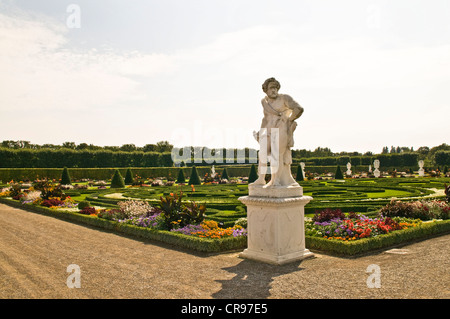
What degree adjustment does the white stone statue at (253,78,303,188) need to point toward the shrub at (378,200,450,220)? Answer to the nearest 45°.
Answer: approximately 135° to its left

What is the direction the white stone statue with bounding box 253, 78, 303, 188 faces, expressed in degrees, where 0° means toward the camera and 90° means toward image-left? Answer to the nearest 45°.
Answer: approximately 0°

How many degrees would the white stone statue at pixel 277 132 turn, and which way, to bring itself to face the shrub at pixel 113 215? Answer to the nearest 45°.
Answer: approximately 135° to its right

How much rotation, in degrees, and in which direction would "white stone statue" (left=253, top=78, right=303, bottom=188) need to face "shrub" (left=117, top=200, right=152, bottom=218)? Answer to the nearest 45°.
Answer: approximately 135° to its right

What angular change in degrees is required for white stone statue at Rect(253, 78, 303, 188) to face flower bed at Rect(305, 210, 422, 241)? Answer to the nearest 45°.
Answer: approximately 135° to its left

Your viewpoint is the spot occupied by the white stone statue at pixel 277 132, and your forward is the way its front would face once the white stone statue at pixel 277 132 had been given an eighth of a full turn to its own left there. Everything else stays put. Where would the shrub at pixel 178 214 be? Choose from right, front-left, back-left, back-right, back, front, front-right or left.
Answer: back

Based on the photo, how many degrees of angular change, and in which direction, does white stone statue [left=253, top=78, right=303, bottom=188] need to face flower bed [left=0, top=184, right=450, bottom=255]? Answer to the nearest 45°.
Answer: approximately 180°
